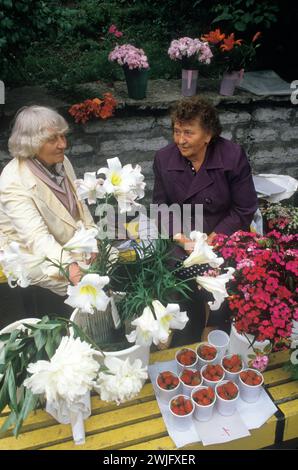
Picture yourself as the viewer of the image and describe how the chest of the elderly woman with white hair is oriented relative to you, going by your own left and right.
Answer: facing the viewer and to the right of the viewer

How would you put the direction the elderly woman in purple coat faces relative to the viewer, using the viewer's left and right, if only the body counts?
facing the viewer and to the left of the viewer

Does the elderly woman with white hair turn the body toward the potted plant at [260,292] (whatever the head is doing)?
yes

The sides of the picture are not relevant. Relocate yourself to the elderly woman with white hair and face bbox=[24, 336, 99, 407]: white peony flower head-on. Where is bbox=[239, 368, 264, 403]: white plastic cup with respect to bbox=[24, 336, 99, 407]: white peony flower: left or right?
left

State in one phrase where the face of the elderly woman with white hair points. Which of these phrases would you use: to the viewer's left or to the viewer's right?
to the viewer's right

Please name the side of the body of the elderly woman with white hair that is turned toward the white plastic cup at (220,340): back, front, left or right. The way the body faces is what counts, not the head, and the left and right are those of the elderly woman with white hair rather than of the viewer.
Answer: front

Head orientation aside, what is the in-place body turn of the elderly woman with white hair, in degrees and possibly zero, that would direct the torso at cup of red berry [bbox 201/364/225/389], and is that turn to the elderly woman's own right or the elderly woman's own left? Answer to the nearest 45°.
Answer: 0° — they already face it

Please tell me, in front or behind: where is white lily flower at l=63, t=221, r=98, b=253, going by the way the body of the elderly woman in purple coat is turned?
in front

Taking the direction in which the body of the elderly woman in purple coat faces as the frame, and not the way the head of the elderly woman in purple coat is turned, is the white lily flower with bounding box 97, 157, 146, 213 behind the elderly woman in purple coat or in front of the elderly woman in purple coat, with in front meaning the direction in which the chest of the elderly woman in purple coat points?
in front

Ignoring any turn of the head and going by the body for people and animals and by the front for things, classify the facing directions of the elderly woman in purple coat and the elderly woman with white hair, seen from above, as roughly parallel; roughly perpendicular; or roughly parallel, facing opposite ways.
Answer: roughly perpendicular

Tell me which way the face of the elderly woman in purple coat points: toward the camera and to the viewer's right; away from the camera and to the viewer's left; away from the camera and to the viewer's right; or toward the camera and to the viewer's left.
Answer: toward the camera and to the viewer's left

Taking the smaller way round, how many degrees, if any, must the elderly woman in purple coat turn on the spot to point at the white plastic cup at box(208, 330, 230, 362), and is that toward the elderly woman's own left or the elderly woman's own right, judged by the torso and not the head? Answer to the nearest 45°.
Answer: approximately 45° to the elderly woman's own left

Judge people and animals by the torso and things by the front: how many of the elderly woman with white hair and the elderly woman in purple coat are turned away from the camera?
0

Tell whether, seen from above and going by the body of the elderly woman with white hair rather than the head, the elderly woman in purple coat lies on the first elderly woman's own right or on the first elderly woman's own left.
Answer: on the first elderly woman's own left

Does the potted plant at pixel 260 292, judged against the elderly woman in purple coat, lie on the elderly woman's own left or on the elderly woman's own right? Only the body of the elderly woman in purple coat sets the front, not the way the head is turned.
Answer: on the elderly woman's own left
